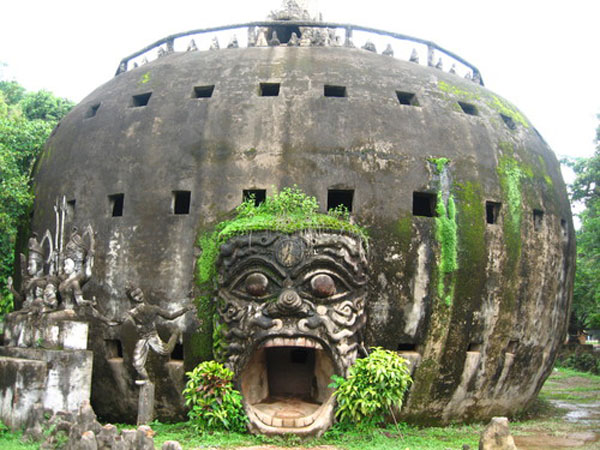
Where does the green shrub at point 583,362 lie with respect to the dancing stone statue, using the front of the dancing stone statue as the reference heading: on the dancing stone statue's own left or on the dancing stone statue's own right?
on the dancing stone statue's own left

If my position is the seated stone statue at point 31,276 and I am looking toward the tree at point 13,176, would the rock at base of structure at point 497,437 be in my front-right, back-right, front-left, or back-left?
back-right

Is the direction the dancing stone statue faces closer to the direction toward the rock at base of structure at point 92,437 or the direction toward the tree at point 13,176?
the rock at base of structure

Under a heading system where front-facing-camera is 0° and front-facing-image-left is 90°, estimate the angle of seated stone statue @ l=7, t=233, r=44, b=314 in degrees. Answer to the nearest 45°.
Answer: approximately 45°

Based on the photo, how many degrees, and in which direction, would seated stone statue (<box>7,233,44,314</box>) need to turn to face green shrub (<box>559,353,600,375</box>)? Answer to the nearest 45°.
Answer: approximately 135° to its left

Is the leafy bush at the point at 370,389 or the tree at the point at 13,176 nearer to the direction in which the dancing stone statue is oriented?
the leafy bush

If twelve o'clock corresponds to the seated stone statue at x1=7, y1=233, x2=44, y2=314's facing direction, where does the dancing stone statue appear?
The dancing stone statue is roughly at 9 o'clock from the seated stone statue.

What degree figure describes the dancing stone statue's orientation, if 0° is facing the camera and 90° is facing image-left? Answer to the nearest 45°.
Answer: approximately 0°

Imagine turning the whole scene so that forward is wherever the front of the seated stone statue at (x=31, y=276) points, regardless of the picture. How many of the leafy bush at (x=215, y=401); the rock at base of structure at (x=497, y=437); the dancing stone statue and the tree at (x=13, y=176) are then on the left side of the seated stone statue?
3
